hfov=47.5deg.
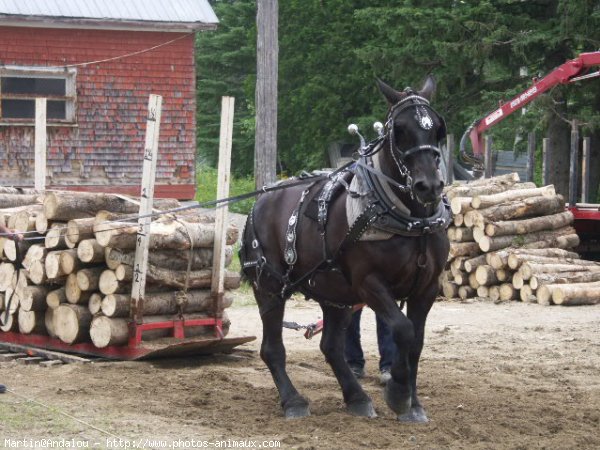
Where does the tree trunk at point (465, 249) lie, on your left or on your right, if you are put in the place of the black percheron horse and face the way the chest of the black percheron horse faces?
on your left

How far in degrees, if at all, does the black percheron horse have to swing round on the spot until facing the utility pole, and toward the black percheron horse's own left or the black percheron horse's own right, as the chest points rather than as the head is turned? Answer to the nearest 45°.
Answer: approximately 135° to the black percheron horse's own left

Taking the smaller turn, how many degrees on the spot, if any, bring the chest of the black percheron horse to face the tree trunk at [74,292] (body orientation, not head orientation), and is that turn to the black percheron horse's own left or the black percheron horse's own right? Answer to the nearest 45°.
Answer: approximately 180°

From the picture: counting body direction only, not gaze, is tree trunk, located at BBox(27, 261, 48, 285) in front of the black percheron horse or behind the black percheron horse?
behind

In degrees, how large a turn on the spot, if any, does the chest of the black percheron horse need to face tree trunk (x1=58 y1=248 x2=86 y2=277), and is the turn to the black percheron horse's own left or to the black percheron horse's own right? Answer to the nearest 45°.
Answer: approximately 180°

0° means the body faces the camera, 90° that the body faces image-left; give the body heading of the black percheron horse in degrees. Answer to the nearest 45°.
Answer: approximately 315°

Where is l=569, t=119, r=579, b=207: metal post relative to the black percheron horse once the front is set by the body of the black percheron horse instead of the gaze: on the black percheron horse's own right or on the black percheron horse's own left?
on the black percheron horse's own left

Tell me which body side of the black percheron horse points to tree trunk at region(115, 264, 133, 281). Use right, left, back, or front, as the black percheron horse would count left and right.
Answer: back
